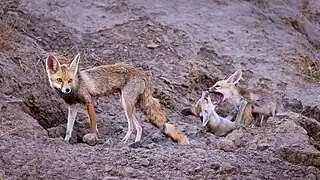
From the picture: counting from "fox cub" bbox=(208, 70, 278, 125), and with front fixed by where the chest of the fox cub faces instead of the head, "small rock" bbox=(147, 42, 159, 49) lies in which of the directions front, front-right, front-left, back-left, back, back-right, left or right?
front-right

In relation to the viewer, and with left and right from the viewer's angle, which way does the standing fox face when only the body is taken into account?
facing to the left of the viewer

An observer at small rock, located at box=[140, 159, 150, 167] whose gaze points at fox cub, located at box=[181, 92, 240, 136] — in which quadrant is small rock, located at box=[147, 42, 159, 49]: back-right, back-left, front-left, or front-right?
front-left

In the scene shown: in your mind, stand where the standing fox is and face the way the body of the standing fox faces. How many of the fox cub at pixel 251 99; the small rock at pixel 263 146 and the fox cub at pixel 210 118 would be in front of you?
0

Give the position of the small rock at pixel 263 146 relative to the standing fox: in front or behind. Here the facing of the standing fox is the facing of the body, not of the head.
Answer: behind

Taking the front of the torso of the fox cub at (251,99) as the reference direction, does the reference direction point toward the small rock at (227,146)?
no

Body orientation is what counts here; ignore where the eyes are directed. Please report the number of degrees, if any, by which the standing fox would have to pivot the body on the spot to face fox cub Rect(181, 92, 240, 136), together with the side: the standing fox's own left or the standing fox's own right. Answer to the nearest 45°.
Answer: approximately 135° to the standing fox's own right

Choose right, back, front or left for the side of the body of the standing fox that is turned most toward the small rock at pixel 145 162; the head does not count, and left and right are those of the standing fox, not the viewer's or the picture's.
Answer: left

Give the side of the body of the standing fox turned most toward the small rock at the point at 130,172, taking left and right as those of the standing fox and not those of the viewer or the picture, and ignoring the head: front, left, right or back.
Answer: left

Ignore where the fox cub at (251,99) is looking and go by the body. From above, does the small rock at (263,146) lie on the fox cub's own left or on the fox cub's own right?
on the fox cub's own left

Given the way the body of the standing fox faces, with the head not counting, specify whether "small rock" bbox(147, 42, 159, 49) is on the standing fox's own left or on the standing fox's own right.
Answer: on the standing fox's own right

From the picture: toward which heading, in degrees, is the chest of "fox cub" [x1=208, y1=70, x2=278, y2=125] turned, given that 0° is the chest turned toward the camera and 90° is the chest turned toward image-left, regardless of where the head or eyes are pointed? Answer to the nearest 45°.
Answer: approximately 90°

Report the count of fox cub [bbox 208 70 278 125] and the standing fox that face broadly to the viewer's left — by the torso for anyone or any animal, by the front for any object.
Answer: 2

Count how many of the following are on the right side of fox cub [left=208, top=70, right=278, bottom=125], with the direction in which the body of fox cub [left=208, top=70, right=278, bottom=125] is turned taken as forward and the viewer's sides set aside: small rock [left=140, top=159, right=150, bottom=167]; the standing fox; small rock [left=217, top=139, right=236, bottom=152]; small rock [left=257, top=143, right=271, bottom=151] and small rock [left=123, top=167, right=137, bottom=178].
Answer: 0

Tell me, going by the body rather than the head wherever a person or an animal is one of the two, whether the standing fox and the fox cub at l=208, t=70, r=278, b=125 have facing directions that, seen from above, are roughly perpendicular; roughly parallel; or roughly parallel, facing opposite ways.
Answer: roughly parallel

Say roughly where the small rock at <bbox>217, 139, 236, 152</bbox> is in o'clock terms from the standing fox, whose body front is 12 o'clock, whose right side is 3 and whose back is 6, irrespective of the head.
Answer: The small rock is roughly at 7 o'clock from the standing fox.

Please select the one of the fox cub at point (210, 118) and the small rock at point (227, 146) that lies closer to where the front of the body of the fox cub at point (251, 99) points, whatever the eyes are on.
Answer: the fox cub

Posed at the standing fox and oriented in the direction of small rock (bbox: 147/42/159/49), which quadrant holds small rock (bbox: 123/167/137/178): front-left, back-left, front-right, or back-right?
back-right
